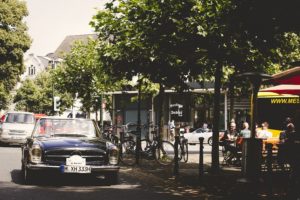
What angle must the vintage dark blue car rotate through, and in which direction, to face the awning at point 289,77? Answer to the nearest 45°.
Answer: approximately 90° to its left

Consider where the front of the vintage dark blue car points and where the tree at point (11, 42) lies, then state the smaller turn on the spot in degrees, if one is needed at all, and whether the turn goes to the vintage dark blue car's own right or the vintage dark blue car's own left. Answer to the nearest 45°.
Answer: approximately 180°

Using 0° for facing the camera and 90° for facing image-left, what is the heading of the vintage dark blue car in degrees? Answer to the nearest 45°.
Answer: approximately 0°

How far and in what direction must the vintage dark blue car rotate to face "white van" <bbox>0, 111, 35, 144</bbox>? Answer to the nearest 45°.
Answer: approximately 180°

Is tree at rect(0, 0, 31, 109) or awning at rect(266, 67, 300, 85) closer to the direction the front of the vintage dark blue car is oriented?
the awning

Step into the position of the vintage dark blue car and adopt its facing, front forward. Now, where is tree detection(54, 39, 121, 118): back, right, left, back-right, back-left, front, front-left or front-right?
back
